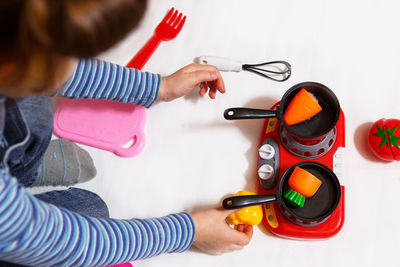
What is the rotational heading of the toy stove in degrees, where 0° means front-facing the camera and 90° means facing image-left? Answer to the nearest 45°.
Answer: approximately 90°

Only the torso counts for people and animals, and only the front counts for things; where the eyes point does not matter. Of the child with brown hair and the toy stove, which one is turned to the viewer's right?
the child with brown hair

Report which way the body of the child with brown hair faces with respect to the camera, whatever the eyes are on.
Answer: to the viewer's right

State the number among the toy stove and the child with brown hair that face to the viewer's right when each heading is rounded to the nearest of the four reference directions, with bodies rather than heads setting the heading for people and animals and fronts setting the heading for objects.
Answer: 1

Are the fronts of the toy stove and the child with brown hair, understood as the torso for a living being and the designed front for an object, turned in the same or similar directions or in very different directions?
very different directions
